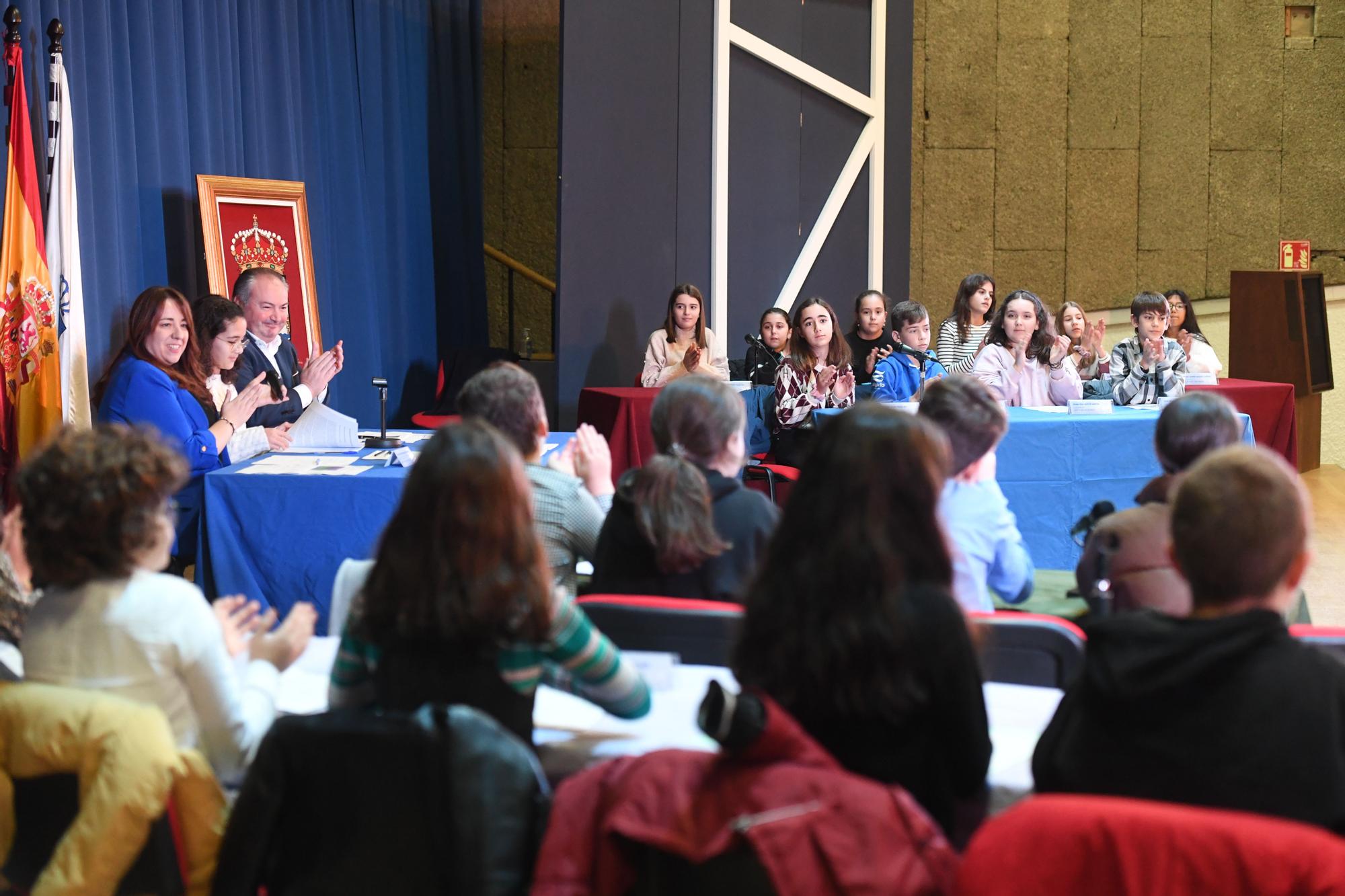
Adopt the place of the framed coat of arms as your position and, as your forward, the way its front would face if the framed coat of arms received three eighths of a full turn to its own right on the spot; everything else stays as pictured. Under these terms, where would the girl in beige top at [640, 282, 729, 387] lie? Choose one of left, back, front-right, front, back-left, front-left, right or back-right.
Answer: back

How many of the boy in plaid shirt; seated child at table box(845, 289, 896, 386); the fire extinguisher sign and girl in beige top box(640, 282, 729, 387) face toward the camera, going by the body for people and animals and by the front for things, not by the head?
4

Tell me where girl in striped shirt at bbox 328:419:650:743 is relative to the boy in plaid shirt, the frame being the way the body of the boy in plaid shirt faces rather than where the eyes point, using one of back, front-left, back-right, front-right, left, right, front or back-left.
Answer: front

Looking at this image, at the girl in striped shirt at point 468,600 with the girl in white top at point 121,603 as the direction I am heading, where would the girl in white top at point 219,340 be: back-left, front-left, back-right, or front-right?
front-right

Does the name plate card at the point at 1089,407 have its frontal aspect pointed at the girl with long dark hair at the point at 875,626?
yes

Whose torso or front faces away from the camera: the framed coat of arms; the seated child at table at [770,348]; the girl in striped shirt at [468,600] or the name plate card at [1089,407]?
the girl in striped shirt

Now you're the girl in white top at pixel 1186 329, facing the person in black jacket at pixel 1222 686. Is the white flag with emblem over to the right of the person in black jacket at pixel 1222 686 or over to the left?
right

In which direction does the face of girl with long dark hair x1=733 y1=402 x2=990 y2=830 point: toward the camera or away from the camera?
away from the camera

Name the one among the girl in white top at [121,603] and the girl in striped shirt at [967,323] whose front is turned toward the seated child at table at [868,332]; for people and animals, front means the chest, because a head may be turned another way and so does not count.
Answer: the girl in white top

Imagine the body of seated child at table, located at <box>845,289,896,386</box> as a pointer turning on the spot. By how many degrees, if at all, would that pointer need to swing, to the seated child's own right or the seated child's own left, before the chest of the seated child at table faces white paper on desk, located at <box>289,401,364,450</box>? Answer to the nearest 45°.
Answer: approximately 45° to the seated child's own right

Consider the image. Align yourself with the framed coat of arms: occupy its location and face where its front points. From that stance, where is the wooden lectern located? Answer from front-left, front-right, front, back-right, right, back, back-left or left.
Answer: front-left

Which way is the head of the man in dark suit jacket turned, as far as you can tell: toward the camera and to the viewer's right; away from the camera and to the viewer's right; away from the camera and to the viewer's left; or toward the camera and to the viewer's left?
toward the camera and to the viewer's right

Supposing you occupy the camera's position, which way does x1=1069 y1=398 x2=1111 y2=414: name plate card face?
facing the viewer

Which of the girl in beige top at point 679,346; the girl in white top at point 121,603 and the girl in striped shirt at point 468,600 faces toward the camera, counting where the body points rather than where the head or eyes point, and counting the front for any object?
the girl in beige top at point 679,346

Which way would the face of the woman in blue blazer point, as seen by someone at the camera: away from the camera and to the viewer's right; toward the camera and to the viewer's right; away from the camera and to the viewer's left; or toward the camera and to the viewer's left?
toward the camera and to the viewer's right

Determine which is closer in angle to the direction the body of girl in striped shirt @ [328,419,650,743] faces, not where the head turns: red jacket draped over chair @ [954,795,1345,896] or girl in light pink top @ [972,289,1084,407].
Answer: the girl in light pink top

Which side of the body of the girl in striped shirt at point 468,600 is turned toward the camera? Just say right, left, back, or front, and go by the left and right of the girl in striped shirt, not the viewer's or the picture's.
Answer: back
